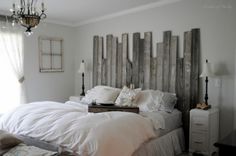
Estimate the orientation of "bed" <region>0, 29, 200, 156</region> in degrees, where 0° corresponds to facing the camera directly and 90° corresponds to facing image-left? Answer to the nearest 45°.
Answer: approximately 45°

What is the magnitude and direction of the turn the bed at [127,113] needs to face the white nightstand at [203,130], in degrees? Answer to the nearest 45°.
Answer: approximately 135° to its left

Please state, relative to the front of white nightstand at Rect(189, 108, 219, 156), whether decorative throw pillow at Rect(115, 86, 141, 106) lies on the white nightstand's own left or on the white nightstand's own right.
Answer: on the white nightstand's own right

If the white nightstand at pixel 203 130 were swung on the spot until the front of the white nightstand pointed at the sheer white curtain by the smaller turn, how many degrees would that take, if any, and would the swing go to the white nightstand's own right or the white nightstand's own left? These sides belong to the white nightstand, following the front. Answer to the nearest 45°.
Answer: approximately 45° to the white nightstand's own right

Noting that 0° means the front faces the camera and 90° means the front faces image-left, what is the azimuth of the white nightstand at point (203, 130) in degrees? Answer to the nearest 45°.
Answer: approximately 45°

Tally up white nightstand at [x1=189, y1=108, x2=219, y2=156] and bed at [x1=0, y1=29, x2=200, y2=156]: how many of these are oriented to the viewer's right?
0

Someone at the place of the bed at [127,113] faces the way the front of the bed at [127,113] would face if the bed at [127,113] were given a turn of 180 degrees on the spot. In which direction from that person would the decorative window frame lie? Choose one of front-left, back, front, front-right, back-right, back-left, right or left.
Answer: left

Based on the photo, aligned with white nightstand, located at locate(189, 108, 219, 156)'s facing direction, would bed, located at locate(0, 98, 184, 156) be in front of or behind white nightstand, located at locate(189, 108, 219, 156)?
in front
